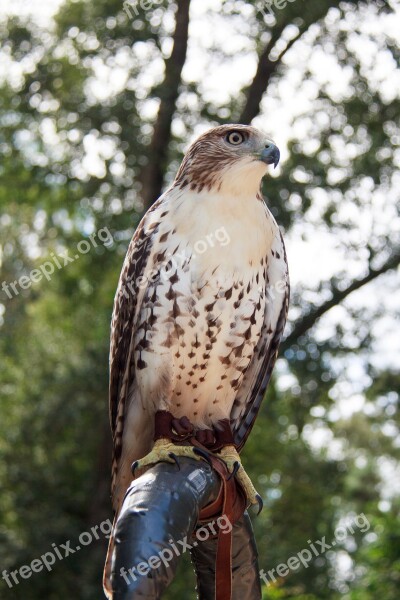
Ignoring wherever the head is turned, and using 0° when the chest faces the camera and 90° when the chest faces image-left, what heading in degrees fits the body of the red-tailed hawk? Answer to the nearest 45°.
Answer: approximately 315°
